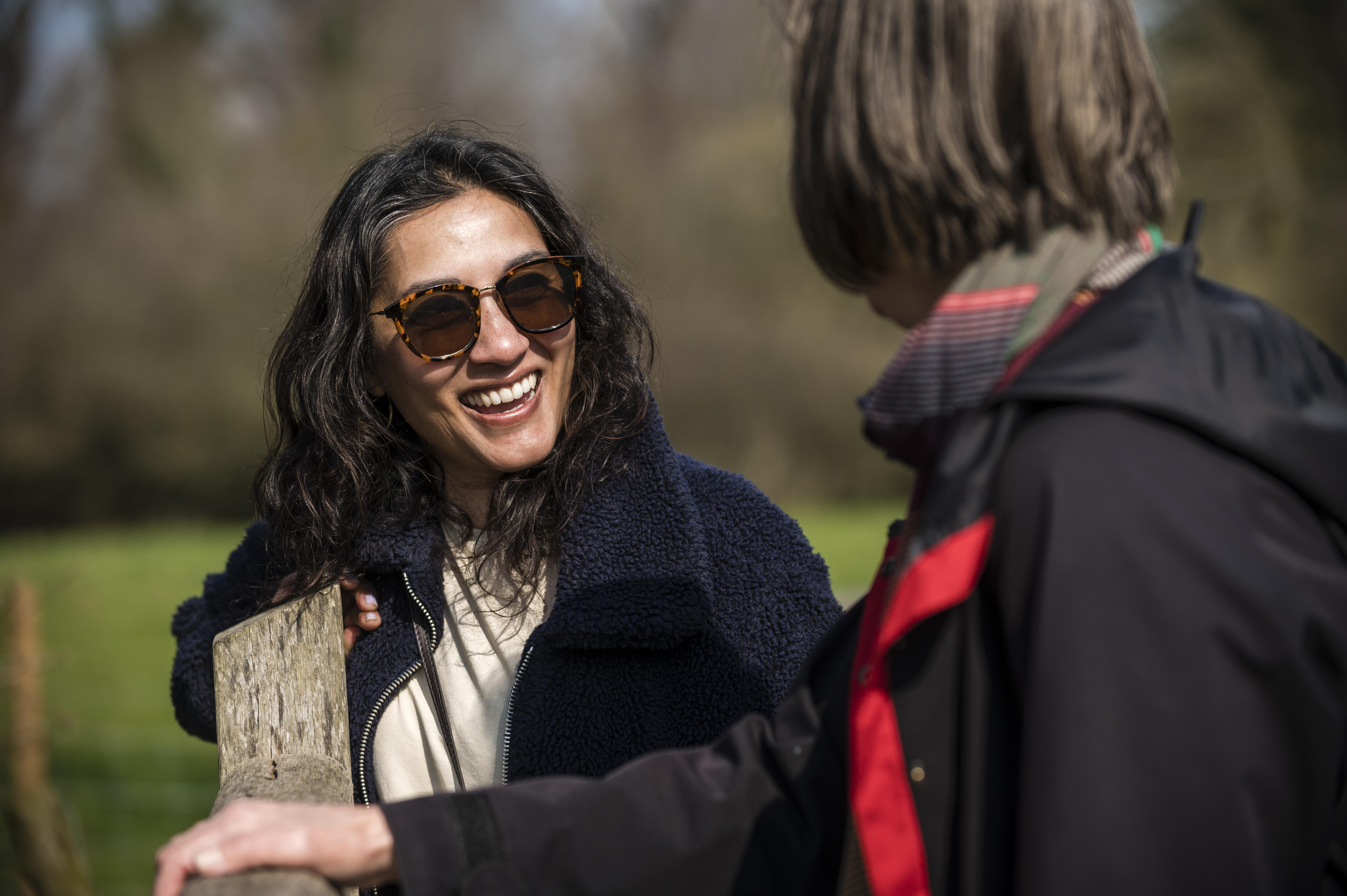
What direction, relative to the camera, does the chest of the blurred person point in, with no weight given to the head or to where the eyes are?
to the viewer's left

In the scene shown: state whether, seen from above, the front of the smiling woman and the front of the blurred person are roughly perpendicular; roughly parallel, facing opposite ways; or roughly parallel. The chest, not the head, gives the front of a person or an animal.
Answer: roughly perpendicular

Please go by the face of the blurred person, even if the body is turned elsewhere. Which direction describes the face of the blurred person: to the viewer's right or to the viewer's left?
to the viewer's left

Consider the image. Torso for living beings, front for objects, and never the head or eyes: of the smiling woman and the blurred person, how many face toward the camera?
1

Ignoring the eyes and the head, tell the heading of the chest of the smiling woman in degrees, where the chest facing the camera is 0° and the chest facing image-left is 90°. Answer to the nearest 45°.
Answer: approximately 0°

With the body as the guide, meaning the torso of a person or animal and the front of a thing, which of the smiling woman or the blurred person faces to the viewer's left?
the blurred person
